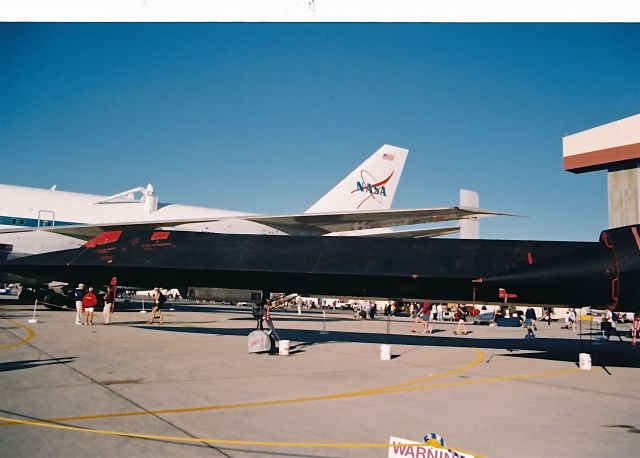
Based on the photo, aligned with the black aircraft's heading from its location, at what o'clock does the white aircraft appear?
The white aircraft is roughly at 2 o'clock from the black aircraft.

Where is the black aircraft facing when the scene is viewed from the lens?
facing to the left of the viewer

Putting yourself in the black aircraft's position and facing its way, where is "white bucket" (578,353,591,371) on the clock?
The white bucket is roughly at 6 o'clock from the black aircraft.

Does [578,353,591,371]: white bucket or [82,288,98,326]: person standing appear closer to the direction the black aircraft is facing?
the person standing

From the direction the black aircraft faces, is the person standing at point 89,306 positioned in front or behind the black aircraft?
in front
